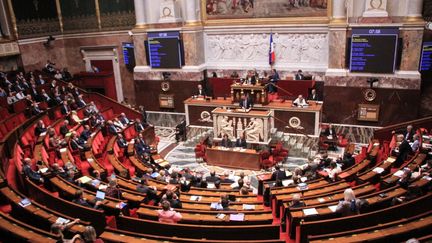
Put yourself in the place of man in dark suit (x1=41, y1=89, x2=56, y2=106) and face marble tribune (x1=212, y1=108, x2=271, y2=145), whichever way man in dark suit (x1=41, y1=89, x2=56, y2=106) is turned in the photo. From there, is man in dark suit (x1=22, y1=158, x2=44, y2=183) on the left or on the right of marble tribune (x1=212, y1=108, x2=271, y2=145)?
right

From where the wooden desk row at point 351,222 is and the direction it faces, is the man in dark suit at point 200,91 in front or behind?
in front

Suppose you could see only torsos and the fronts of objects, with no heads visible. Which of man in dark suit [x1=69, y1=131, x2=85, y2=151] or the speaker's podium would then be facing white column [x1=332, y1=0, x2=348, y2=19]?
the man in dark suit

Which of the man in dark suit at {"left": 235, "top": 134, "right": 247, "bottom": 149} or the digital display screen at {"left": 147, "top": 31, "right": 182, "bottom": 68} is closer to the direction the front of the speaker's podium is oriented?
the man in dark suit

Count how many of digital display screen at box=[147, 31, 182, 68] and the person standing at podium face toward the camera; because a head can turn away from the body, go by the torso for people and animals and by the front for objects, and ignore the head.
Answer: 2

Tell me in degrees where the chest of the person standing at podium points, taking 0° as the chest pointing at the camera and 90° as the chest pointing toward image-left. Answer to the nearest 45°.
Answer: approximately 0°

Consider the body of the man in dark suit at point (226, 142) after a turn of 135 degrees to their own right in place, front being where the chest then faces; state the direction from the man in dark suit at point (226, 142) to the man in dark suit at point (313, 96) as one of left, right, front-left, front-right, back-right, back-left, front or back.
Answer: right

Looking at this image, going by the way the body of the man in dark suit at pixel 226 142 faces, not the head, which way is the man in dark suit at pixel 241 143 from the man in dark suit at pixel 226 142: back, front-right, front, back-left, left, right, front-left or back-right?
left

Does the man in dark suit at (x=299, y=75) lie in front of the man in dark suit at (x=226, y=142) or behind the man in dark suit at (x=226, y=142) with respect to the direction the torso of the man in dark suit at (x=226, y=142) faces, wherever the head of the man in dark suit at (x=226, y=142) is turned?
behind

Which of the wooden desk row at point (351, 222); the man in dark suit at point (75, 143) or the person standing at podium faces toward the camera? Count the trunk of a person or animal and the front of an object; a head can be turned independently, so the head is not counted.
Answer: the person standing at podium

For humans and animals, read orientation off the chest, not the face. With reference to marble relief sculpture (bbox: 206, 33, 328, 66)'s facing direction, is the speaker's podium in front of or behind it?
in front

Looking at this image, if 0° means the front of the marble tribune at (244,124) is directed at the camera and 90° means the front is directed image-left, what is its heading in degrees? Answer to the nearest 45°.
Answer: approximately 0°
